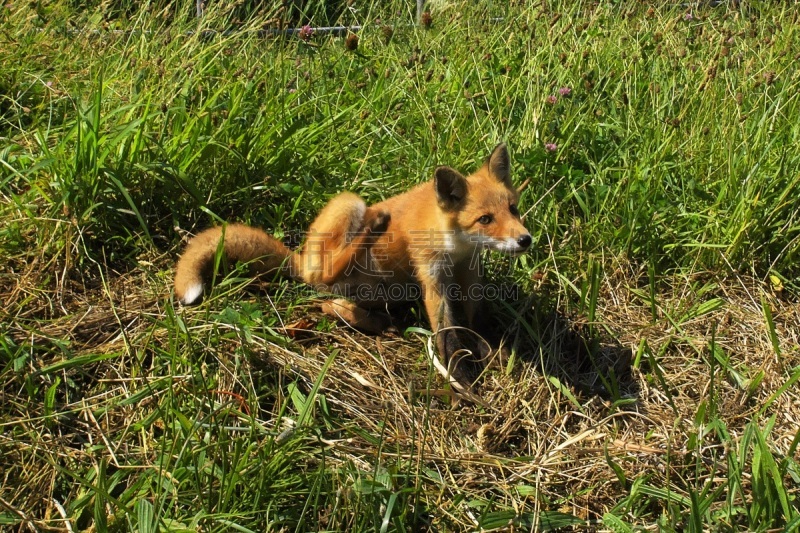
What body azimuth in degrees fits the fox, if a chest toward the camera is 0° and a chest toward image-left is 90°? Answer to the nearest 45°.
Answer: approximately 315°
